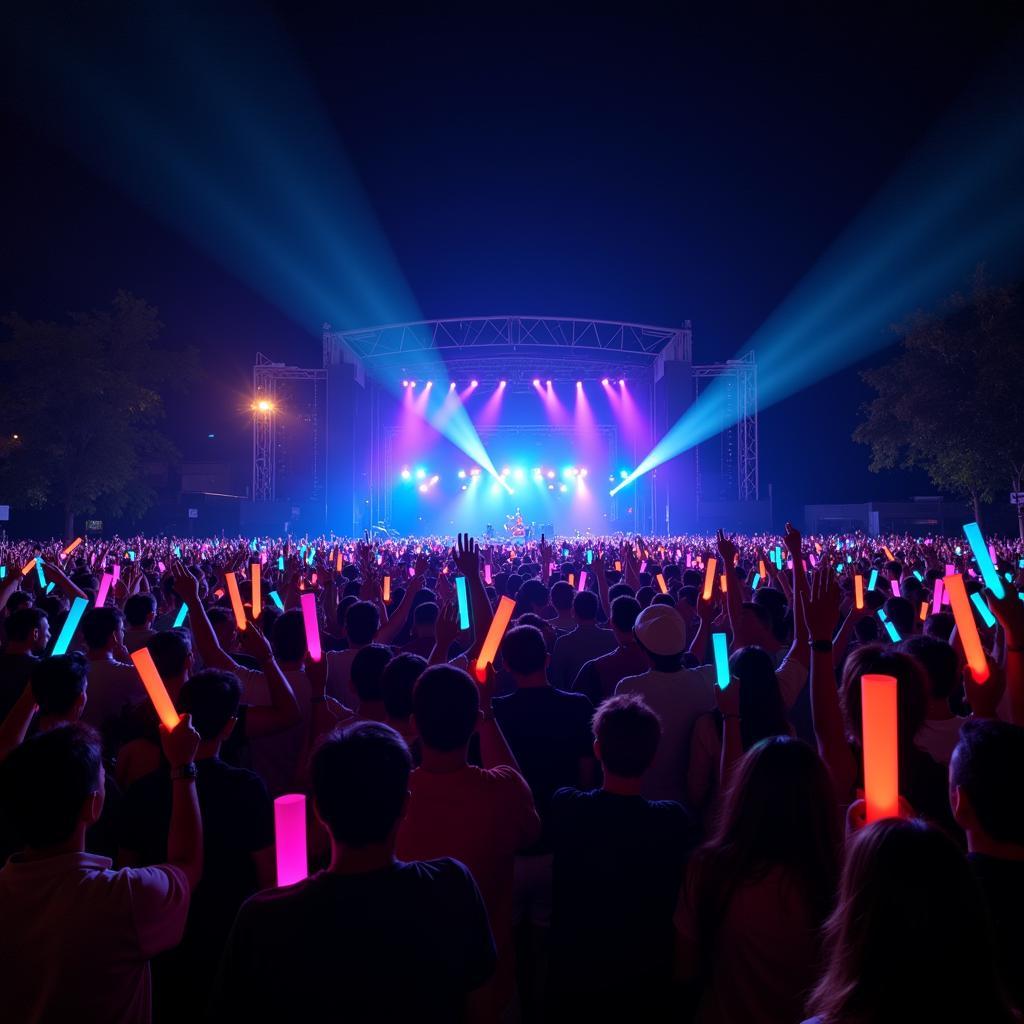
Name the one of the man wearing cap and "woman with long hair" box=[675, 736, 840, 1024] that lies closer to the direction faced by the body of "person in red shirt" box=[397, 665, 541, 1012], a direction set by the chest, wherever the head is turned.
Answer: the man wearing cap

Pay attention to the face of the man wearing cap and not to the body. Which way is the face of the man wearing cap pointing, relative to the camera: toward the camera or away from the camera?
away from the camera

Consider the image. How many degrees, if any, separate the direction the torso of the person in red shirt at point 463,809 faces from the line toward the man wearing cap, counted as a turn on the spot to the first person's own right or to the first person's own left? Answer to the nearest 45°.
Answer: approximately 45° to the first person's own right

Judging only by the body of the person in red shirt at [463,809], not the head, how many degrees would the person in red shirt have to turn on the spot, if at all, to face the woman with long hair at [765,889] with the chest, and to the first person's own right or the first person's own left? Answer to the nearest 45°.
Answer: approximately 135° to the first person's own right

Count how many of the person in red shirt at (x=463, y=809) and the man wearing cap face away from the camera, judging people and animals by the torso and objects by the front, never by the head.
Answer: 2

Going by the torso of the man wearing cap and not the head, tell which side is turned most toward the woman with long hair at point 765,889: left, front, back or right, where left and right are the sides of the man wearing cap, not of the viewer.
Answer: back

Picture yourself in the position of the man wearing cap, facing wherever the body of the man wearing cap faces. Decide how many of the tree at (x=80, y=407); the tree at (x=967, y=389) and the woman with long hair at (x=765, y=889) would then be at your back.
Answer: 1

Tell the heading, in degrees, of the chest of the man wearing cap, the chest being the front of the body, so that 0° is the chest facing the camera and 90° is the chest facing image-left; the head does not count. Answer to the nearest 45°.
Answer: approximately 180°

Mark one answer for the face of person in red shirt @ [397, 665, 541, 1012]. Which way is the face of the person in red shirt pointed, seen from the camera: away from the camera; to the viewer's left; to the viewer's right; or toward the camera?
away from the camera

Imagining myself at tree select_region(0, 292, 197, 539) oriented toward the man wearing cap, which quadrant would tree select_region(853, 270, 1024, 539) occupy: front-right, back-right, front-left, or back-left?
front-left

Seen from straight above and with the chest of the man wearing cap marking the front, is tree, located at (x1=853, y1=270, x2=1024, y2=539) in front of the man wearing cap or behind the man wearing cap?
in front

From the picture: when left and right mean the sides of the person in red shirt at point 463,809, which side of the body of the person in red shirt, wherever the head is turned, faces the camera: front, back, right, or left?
back

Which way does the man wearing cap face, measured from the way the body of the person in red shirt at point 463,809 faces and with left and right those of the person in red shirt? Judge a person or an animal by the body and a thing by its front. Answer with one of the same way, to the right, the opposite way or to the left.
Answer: the same way
